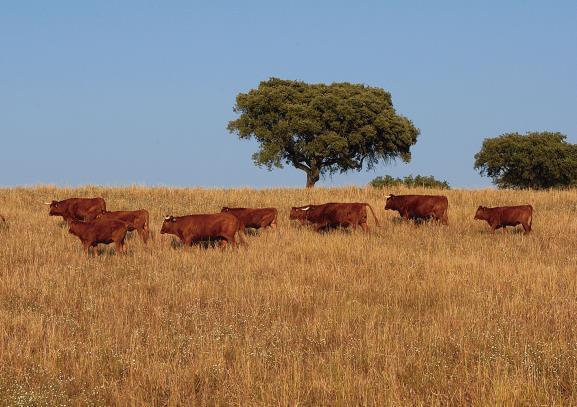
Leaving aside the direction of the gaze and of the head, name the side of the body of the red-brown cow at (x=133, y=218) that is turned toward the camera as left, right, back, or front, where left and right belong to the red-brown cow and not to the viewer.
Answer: left

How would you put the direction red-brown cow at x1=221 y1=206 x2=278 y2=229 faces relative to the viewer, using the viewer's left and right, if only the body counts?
facing to the left of the viewer

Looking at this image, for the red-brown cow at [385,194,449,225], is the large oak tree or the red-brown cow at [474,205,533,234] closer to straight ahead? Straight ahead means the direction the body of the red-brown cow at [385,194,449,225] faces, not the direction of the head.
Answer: the large oak tree

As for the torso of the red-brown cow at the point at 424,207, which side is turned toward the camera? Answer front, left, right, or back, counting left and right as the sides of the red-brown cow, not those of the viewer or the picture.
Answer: left

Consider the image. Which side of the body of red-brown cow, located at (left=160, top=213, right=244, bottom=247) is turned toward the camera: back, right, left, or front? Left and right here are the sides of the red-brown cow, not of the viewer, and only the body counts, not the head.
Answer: left

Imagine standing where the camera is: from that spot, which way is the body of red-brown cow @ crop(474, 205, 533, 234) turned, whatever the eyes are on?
to the viewer's left

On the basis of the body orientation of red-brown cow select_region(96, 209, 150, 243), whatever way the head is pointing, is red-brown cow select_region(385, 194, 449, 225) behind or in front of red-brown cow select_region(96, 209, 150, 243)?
behind

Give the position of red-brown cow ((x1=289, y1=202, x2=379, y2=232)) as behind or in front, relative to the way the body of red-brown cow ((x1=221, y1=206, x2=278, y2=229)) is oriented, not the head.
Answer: behind

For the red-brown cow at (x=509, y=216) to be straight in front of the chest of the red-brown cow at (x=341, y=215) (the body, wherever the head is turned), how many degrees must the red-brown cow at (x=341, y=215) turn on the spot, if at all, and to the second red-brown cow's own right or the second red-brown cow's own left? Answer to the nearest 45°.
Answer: approximately 180°

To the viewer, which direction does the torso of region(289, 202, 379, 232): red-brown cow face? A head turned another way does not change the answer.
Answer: to the viewer's left

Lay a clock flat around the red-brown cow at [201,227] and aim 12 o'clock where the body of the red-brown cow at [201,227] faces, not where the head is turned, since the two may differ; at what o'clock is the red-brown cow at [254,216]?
the red-brown cow at [254,216] is roughly at 4 o'clock from the red-brown cow at [201,227].

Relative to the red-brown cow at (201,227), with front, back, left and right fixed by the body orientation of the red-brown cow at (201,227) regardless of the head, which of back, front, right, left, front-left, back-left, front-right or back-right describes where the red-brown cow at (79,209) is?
front-right

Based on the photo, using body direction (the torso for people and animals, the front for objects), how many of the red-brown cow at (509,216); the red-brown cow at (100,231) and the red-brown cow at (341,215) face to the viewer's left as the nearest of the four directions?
3

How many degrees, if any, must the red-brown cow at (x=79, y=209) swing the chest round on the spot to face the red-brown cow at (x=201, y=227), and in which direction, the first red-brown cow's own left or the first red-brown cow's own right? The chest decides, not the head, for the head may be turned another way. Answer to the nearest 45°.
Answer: approximately 135° to the first red-brown cow's own left

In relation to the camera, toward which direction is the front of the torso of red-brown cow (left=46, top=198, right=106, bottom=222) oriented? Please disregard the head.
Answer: to the viewer's left

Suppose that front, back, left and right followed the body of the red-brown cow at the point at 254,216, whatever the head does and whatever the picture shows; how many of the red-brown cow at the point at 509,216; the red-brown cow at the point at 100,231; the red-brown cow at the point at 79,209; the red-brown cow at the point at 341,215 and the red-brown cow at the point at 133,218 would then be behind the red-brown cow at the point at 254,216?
2
